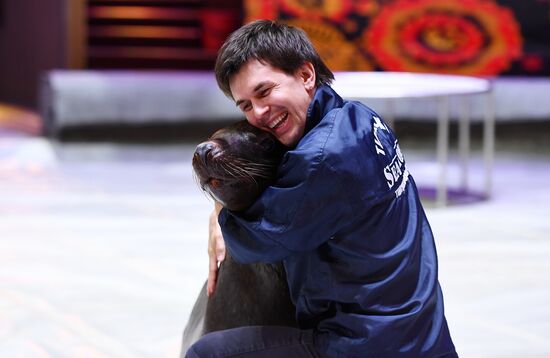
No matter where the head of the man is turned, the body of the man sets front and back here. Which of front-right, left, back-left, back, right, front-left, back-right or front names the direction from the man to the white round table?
right

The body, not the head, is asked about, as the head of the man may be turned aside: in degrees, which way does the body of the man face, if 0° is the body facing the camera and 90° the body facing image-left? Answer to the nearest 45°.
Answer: approximately 90°

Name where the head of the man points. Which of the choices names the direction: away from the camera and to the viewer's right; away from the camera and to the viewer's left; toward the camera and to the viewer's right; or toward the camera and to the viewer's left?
toward the camera and to the viewer's left
